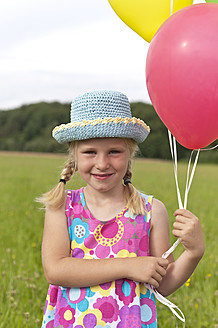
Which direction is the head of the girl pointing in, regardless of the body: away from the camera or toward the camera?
toward the camera

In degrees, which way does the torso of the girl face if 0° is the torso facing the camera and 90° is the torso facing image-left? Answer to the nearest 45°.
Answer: approximately 0°
